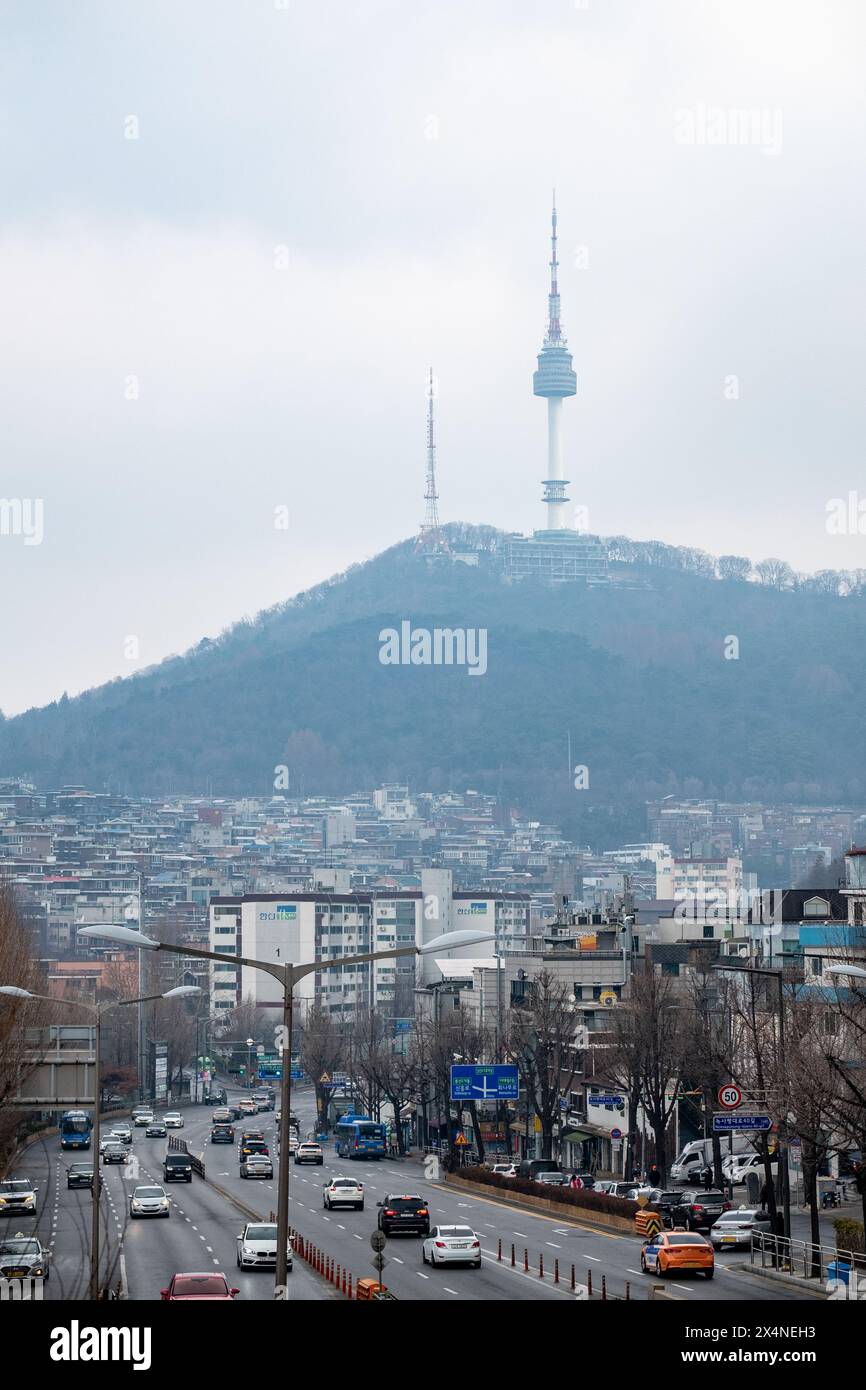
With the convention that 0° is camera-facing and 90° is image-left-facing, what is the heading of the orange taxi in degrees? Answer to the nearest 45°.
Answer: approximately 135°

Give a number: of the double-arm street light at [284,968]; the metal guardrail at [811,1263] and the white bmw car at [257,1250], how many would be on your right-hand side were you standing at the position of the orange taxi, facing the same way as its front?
1

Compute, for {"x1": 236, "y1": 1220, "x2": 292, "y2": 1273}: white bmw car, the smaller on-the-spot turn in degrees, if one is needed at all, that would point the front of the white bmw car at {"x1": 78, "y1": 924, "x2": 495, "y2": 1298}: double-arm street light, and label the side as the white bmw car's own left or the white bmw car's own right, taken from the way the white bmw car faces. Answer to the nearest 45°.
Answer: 0° — it already faces it

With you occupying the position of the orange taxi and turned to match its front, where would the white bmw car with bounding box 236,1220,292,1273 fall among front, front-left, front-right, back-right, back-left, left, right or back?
front-left

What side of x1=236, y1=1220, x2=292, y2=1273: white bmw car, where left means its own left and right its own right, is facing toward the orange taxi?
left

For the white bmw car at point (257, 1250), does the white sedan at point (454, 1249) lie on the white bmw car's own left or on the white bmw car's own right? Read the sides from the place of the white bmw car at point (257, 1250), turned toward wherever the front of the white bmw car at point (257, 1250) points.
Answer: on the white bmw car's own left

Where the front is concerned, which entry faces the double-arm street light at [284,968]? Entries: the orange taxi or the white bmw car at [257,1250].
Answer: the white bmw car

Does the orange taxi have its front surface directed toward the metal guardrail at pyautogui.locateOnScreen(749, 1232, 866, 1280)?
no

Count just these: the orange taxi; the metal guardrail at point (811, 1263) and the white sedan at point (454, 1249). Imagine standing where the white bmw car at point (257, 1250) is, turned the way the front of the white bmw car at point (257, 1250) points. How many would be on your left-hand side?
3

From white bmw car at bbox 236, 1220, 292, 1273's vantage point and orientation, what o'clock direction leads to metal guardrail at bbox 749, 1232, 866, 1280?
The metal guardrail is roughly at 9 o'clock from the white bmw car.

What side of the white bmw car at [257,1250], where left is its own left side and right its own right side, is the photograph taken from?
front

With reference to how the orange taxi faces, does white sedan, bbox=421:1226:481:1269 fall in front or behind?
in front

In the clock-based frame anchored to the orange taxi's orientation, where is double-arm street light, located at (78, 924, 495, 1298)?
The double-arm street light is roughly at 8 o'clock from the orange taxi.

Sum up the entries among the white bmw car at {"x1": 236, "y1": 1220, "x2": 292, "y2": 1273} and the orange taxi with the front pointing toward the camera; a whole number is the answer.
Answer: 1

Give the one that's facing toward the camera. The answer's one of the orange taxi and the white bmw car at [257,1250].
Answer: the white bmw car
